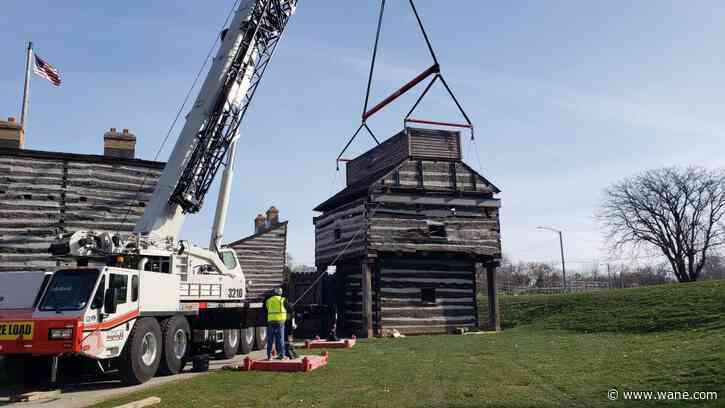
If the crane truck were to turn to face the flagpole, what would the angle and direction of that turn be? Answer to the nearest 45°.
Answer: approximately 90° to its right

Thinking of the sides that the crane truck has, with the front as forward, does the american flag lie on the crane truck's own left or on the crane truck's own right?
on the crane truck's own right

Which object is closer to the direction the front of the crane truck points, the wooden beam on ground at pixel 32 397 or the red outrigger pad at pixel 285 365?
the wooden beam on ground

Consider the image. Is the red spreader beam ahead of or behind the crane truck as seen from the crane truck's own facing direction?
behind

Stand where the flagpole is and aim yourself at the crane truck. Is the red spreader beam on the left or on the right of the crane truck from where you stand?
left

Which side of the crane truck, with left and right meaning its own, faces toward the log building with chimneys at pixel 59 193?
right

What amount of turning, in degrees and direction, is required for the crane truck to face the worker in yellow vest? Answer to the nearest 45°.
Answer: approximately 135° to its left

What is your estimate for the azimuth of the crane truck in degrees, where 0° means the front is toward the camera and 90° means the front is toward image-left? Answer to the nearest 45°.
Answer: approximately 45°

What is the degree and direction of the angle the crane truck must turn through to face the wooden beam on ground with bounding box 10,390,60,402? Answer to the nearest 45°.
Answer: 0° — it already faces it

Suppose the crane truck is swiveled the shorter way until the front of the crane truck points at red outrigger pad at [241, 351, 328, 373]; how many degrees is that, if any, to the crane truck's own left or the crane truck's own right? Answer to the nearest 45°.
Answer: approximately 90° to the crane truck's own left
